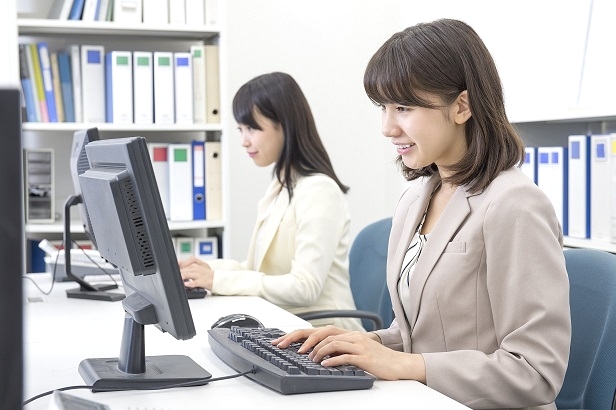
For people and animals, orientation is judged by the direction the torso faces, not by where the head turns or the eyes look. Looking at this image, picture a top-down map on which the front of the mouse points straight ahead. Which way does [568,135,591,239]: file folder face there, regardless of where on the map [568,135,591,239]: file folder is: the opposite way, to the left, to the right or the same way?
to the left

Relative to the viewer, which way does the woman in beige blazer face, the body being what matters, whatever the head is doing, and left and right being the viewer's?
facing the viewer and to the left of the viewer

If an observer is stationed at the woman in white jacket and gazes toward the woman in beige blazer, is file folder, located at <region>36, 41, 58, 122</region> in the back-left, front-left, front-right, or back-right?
back-right

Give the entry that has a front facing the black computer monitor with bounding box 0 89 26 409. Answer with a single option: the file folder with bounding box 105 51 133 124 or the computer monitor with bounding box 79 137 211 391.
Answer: the file folder

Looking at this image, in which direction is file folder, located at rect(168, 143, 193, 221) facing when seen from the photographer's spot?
facing the viewer

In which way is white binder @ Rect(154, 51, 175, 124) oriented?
toward the camera

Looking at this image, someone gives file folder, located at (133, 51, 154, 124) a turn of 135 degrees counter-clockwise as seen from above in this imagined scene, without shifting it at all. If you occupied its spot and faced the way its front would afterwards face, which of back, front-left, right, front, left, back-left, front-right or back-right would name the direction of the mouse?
back-right

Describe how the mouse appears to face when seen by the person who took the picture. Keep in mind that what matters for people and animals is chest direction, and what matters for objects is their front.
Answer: facing to the left of the viewer

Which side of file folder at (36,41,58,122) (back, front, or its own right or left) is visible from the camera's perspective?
front

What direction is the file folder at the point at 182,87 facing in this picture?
toward the camera

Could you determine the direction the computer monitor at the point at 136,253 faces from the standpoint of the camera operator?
facing away from the viewer and to the right of the viewer

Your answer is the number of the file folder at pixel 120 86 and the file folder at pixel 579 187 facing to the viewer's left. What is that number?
0

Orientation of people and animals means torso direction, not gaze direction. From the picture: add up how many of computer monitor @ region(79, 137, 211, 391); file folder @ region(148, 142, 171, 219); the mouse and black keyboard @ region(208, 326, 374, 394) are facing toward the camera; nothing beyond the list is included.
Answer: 1

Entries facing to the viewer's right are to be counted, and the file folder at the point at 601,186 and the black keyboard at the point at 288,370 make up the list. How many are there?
1

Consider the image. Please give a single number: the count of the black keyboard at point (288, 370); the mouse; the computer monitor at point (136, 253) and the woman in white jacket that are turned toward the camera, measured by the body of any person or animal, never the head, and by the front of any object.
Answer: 0

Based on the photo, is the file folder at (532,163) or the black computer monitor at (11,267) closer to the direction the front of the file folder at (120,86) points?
the black computer monitor

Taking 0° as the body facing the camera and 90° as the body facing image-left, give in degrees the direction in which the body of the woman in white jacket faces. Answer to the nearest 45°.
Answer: approximately 90°

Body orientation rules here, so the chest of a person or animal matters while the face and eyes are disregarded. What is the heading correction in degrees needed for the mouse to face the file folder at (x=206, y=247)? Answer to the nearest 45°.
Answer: approximately 90° to its right

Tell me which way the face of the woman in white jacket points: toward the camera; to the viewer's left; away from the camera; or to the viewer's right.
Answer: to the viewer's left
